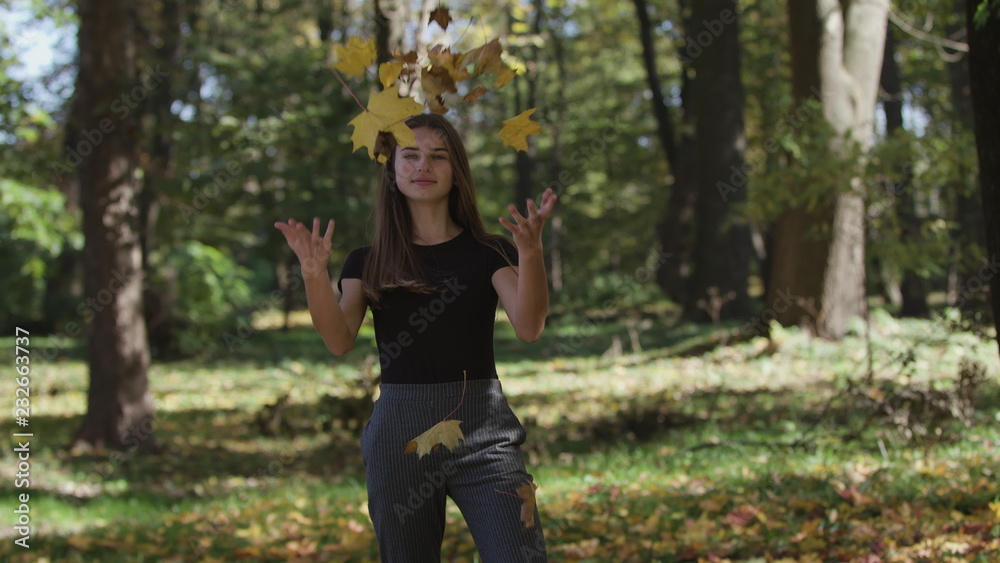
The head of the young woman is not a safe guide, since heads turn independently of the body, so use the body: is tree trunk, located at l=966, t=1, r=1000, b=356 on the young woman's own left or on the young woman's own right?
on the young woman's own left

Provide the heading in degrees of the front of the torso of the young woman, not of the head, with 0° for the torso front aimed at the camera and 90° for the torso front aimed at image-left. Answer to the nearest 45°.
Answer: approximately 0°

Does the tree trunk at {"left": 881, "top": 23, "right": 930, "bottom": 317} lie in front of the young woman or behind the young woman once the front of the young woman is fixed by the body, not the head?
behind

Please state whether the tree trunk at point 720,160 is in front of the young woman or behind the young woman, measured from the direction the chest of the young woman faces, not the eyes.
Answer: behind

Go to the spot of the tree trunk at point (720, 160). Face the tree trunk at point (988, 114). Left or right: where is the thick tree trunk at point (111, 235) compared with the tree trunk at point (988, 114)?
right
